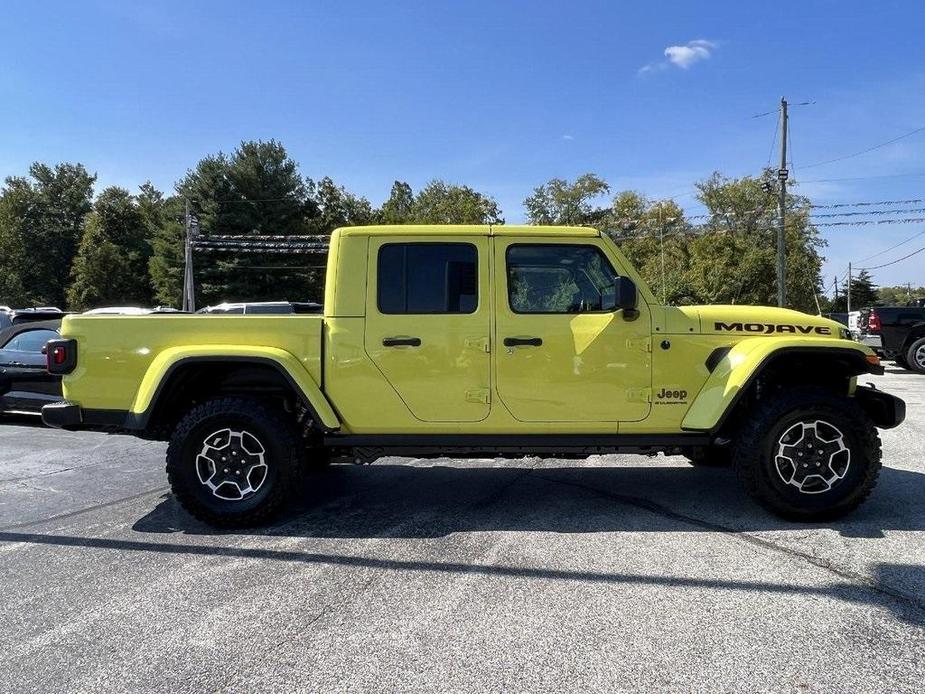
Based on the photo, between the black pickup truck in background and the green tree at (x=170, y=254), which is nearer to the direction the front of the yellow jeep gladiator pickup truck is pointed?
the black pickup truck in background

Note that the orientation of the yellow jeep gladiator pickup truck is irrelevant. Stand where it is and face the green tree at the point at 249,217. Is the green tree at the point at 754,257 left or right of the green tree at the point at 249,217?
right

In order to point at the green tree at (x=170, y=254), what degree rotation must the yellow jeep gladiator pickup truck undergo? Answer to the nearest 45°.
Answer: approximately 135° to its left

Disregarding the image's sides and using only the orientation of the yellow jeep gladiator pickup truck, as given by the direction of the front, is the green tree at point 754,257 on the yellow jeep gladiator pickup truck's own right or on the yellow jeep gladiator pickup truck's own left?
on the yellow jeep gladiator pickup truck's own left

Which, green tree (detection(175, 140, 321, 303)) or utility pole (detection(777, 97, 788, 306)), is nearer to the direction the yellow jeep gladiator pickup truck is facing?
the utility pole

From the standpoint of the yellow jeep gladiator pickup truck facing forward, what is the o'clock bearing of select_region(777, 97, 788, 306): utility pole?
The utility pole is roughly at 10 o'clock from the yellow jeep gladiator pickup truck.

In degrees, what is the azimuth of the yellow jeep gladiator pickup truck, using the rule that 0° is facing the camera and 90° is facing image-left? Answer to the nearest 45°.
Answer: approximately 270°

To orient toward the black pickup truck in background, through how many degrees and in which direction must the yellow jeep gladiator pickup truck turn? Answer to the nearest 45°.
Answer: approximately 45° to its left

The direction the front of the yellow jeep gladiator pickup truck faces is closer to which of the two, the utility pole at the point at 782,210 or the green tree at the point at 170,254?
the utility pole

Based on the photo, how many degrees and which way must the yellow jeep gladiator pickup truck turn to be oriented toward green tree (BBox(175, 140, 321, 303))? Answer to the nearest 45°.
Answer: approximately 90° to its left
